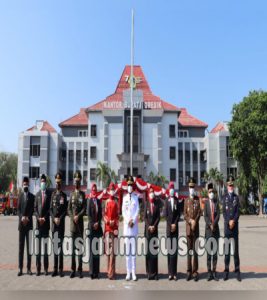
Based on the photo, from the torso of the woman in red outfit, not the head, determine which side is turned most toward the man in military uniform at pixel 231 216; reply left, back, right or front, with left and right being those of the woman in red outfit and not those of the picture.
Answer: left

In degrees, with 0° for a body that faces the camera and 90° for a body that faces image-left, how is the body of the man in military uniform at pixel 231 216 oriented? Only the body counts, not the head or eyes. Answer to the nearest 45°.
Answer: approximately 0°

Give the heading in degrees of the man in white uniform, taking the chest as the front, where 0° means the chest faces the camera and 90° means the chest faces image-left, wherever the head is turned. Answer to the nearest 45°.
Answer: approximately 0°

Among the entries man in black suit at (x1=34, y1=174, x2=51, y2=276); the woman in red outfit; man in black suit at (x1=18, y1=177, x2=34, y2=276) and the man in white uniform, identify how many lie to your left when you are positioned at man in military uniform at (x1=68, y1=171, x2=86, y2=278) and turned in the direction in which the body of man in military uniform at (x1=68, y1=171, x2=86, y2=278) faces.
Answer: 2

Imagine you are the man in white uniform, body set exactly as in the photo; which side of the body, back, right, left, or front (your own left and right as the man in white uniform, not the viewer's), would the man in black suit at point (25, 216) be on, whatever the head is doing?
right

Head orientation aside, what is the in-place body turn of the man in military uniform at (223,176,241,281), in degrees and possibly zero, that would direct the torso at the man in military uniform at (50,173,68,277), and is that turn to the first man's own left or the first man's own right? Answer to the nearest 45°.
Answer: approximately 90° to the first man's own right

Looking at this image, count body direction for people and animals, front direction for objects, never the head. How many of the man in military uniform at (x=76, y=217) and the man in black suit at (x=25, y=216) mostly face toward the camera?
2

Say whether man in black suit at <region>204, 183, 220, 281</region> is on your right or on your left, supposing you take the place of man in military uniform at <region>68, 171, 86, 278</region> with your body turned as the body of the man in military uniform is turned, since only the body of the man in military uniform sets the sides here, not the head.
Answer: on your left

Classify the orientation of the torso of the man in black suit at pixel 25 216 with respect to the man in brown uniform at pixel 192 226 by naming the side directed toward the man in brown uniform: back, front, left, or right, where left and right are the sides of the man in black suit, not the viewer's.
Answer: left
